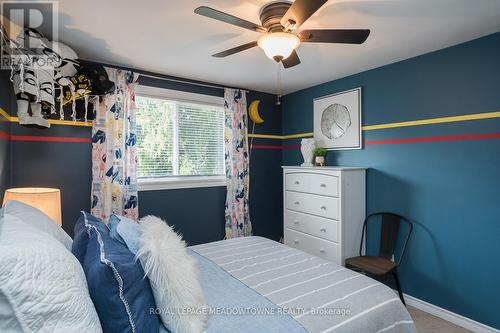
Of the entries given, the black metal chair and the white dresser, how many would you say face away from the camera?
0

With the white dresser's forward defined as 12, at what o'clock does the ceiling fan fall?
The ceiling fan is roughly at 11 o'clock from the white dresser.

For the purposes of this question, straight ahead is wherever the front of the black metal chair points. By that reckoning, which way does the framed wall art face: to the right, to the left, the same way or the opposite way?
the same way

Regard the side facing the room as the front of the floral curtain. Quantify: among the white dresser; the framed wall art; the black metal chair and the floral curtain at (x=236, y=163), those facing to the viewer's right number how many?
0

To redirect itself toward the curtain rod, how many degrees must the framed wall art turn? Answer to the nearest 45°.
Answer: approximately 45° to its right

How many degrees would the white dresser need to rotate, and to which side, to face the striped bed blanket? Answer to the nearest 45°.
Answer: approximately 45° to its left

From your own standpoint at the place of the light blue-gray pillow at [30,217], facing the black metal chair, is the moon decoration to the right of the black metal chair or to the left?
left

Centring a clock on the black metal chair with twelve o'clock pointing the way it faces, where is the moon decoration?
The moon decoration is roughly at 2 o'clock from the black metal chair.

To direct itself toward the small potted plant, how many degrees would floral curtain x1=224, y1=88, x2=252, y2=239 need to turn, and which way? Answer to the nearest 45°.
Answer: approximately 90° to its left

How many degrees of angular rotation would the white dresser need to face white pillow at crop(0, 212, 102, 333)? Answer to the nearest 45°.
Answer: approximately 45° to its left

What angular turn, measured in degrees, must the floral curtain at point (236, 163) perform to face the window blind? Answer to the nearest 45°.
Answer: approximately 90° to its right

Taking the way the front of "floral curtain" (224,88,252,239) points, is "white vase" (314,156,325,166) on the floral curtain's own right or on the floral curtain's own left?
on the floral curtain's own left

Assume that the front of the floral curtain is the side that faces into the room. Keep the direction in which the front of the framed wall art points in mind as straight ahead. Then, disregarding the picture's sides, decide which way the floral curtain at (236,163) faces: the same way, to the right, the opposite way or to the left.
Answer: to the left

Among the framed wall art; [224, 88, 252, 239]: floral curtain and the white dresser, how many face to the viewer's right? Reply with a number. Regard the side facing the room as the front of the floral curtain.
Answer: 0

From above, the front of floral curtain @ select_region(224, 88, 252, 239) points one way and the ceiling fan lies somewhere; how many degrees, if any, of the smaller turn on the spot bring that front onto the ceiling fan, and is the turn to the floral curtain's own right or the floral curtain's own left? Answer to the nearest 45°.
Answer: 0° — it already faces it

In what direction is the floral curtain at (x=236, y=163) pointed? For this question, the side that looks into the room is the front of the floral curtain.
toward the camera
